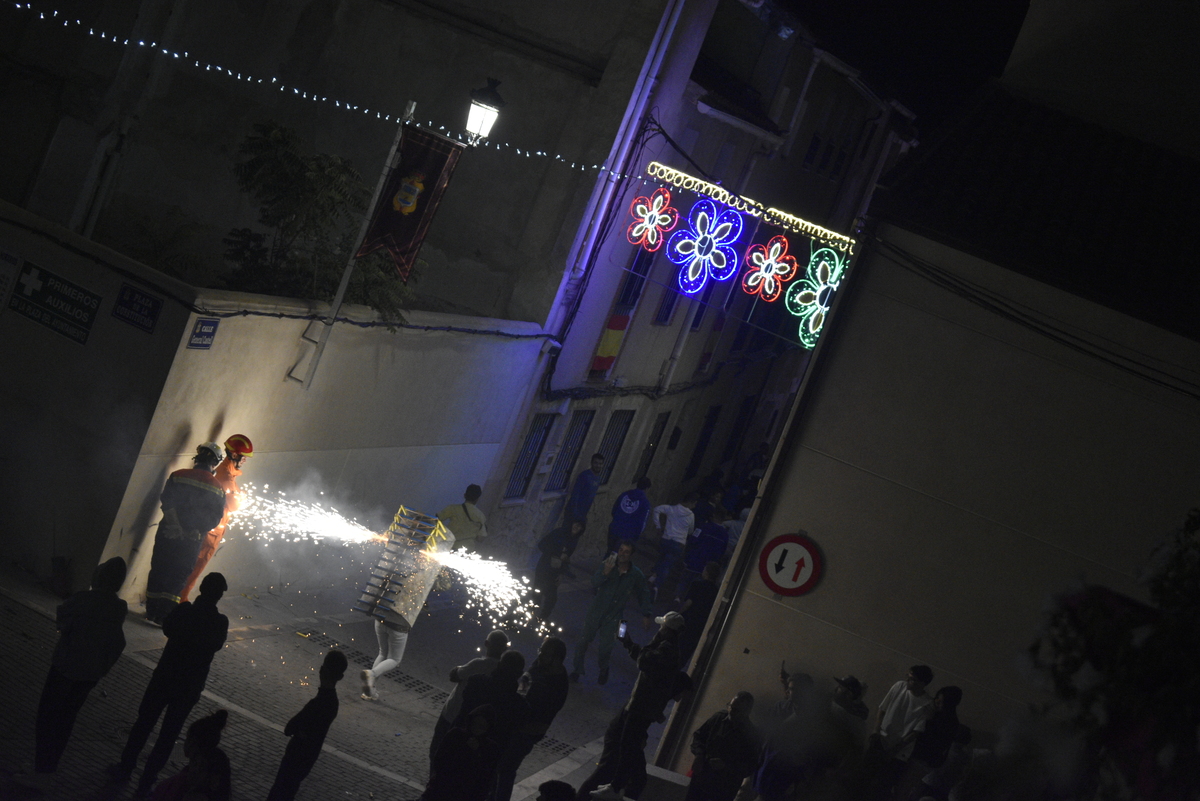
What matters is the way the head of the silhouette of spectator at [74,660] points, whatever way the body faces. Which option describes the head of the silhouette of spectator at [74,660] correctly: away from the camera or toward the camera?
away from the camera

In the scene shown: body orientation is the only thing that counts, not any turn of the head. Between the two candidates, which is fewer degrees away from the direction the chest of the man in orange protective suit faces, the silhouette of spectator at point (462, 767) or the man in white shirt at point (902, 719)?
the man in white shirt

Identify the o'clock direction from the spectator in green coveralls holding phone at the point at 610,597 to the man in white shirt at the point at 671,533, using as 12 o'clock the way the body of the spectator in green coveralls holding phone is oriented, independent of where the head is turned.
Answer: The man in white shirt is roughly at 6 o'clock from the spectator in green coveralls holding phone.

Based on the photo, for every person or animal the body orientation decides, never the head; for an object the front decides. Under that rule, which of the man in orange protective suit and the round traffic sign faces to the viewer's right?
the man in orange protective suit

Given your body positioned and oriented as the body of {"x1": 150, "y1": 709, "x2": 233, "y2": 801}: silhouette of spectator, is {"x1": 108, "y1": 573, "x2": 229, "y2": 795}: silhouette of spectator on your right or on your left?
on your left

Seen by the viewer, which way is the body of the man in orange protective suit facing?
to the viewer's right

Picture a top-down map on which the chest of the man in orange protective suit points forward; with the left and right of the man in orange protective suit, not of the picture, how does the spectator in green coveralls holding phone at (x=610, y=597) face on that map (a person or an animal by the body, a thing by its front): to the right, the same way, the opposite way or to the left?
to the right

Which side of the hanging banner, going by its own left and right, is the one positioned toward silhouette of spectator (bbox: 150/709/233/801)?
front

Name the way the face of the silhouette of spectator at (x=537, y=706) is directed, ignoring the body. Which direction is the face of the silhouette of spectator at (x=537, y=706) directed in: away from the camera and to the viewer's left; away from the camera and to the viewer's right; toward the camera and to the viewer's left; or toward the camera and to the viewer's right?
away from the camera and to the viewer's left

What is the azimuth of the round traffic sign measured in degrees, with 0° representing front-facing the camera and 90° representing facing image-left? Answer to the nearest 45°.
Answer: approximately 0°
